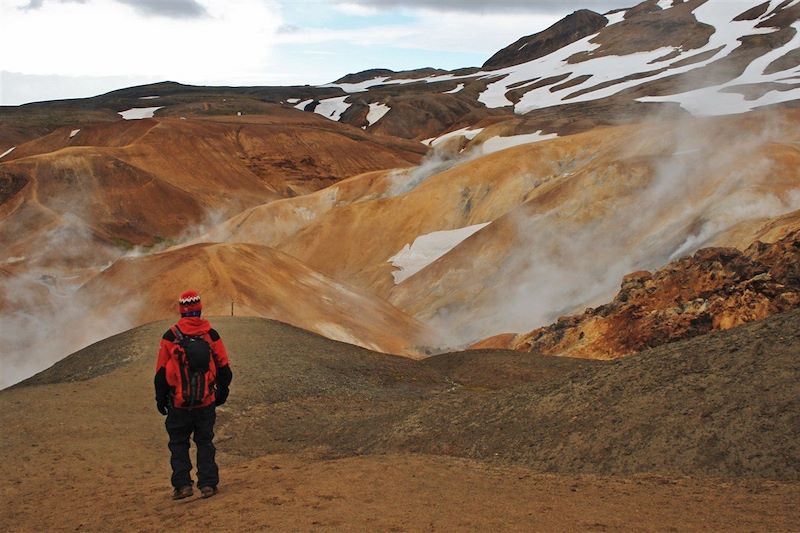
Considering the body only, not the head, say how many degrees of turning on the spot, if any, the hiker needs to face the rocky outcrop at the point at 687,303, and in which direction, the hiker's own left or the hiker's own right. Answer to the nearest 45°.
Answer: approximately 45° to the hiker's own right

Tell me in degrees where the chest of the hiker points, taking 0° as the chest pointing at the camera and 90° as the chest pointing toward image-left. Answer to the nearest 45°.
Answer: approximately 180°
